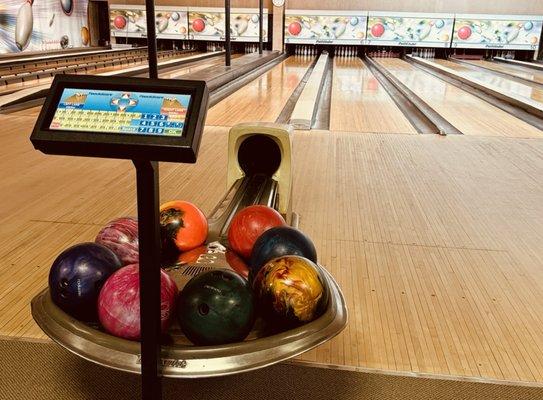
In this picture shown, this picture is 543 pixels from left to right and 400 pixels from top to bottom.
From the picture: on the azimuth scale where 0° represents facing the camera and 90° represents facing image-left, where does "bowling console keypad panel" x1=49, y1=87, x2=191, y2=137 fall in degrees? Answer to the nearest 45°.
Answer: approximately 0°

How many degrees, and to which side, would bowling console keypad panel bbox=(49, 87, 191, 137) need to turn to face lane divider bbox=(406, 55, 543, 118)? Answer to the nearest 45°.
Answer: approximately 135° to its left

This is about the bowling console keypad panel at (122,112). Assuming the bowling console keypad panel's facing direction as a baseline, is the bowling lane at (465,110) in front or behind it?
behind

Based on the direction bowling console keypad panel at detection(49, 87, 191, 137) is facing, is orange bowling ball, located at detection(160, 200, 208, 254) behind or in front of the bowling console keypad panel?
behind

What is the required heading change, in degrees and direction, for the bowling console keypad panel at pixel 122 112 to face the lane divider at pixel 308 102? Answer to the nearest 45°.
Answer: approximately 135° to its left

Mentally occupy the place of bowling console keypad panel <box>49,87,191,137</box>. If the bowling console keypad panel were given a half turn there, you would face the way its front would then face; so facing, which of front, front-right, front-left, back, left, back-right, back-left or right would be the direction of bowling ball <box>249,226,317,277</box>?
front-right

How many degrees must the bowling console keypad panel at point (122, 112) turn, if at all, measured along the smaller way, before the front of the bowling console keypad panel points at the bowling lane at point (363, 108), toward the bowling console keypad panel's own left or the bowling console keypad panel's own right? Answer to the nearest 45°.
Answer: approximately 135° to the bowling console keypad panel's own left

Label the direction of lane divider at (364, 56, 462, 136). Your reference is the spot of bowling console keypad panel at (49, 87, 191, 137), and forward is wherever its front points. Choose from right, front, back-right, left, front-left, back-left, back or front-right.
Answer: back-left
